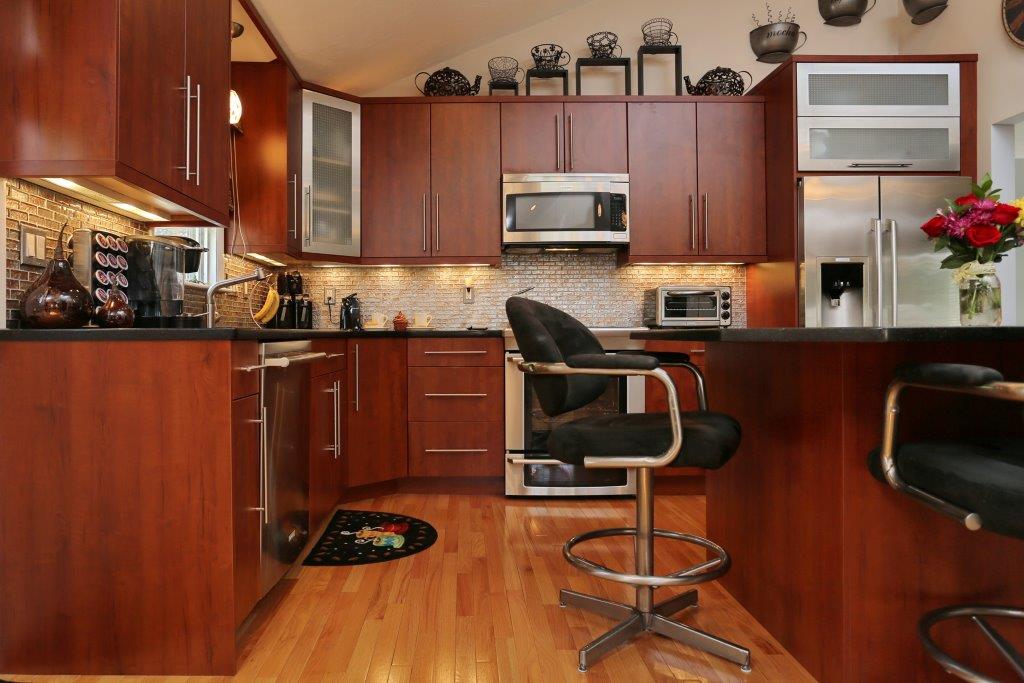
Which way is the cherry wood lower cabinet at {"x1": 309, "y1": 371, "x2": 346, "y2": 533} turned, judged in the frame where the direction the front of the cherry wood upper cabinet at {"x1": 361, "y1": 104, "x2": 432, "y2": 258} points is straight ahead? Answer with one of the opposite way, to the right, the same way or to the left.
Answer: to the left

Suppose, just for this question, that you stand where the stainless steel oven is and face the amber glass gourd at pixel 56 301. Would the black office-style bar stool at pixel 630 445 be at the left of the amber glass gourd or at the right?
left

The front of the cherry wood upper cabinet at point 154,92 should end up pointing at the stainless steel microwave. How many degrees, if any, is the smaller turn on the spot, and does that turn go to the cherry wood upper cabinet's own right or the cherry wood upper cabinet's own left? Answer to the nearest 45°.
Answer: approximately 90° to the cherry wood upper cabinet's own left

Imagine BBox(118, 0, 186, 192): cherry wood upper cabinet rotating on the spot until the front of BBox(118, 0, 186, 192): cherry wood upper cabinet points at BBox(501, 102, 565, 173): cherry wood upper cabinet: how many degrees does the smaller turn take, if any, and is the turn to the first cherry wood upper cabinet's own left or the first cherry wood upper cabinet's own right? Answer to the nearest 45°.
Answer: approximately 90° to the first cherry wood upper cabinet's own left

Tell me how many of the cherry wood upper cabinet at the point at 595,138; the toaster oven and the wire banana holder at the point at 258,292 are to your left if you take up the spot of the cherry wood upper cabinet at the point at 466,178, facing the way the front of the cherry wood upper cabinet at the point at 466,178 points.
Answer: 2

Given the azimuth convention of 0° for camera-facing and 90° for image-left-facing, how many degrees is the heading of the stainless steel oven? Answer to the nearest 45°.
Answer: approximately 0°

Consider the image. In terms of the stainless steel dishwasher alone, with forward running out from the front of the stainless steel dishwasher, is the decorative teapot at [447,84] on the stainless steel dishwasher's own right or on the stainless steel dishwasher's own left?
on the stainless steel dishwasher's own left

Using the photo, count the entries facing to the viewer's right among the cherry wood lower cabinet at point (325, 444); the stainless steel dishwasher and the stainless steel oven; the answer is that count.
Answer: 2
